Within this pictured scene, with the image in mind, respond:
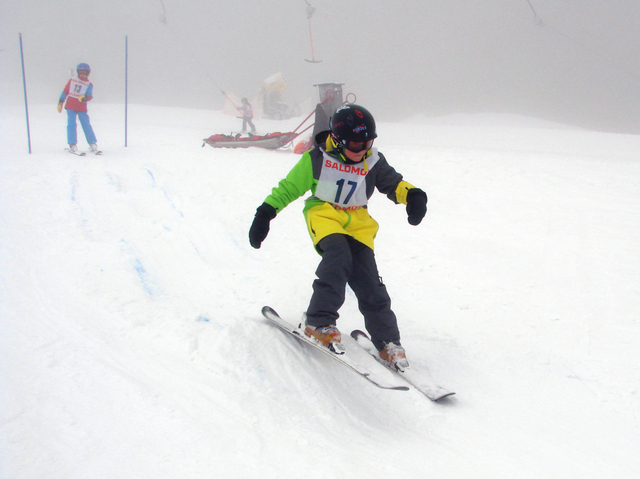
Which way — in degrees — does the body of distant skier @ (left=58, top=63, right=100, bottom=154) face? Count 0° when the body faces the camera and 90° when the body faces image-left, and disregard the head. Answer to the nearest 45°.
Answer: approximately 0°

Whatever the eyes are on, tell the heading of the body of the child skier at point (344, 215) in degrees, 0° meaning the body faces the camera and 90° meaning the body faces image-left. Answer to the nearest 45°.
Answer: approximately 315°
